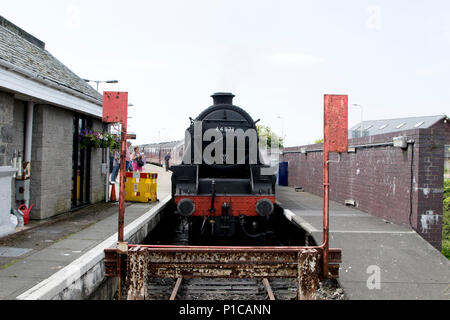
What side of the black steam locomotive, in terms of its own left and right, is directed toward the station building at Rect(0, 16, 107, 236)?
right

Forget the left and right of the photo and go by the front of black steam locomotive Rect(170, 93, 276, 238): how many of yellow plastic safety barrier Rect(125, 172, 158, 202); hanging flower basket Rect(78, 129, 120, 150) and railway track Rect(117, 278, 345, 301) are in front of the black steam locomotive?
1

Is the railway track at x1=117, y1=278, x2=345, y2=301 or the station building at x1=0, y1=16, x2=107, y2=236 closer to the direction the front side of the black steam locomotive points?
the railway track

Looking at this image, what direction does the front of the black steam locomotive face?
toward the camera

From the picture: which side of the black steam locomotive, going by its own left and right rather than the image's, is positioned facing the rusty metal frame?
front

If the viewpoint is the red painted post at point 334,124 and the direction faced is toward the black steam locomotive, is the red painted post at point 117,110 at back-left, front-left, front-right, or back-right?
front-left

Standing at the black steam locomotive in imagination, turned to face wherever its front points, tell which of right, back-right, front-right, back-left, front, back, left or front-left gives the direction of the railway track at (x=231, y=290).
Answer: front

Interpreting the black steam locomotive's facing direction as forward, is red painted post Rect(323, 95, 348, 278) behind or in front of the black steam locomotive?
in front

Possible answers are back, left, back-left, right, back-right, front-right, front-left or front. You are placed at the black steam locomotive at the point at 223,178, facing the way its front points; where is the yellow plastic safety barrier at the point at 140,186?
front-right

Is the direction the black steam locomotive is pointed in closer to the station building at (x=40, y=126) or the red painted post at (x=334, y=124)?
the red painted post

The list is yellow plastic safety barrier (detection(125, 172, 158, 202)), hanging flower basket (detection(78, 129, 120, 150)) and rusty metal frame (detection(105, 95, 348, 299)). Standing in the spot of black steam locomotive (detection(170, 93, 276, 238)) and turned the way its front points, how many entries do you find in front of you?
1

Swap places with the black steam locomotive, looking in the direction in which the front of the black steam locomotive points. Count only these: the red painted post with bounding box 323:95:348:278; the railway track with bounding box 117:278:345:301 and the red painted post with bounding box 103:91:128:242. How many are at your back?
0

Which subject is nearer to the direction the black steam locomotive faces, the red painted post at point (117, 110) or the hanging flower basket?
the red painted post

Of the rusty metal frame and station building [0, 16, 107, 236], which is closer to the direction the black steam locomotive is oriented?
the rusty metal frame

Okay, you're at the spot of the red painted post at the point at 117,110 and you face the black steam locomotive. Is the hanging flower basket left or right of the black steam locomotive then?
left

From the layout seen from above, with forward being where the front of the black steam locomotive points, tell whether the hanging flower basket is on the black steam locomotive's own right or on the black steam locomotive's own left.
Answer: on the black steam locomotive's own right
